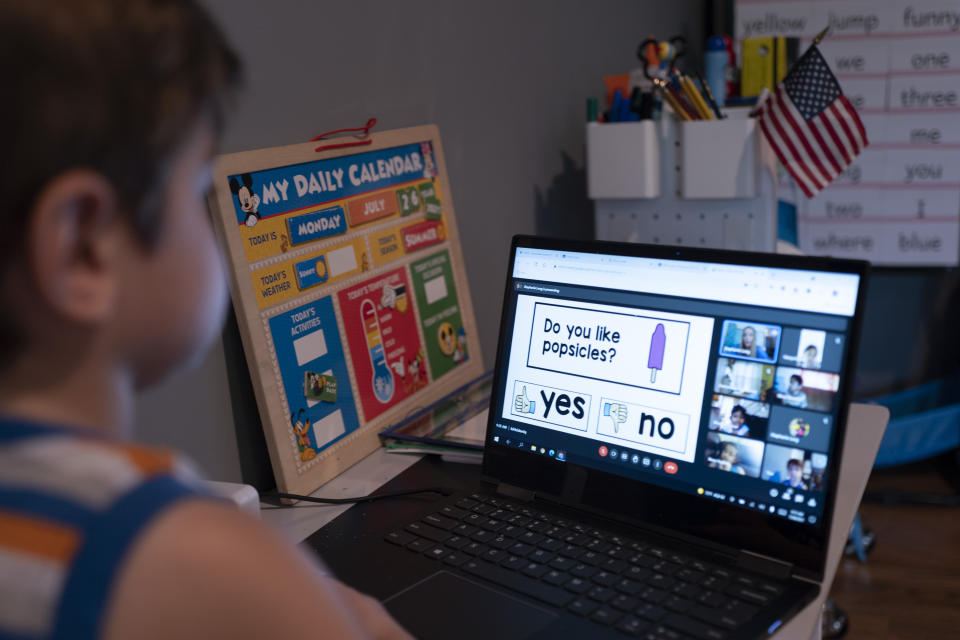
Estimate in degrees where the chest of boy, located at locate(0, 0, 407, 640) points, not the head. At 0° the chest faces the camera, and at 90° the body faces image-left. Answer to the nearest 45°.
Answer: approximately 225°

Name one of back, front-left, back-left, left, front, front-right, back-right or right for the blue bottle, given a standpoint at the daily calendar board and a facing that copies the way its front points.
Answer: left

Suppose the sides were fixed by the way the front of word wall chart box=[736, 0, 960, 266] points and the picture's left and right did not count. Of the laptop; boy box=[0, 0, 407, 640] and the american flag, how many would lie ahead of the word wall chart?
3

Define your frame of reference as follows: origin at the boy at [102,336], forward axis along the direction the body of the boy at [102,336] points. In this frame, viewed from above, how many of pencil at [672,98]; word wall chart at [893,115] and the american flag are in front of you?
3

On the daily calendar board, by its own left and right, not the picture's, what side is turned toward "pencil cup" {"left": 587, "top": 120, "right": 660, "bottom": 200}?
left

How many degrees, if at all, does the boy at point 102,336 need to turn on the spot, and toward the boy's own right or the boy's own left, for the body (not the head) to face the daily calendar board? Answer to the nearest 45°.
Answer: approximately 45° to the boy's own left

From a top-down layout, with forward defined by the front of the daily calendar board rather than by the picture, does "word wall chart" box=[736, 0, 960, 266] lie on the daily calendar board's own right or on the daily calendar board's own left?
on the daily calendar board's own left

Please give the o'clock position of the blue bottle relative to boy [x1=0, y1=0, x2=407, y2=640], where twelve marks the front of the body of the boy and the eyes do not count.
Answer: The blue bottle is roughly at 12 o'clock from the boy.

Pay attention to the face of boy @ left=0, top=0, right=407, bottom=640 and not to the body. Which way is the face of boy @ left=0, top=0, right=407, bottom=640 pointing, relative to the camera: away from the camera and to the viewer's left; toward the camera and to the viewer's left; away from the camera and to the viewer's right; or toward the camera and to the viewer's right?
away from the camera and to the viewer's right
